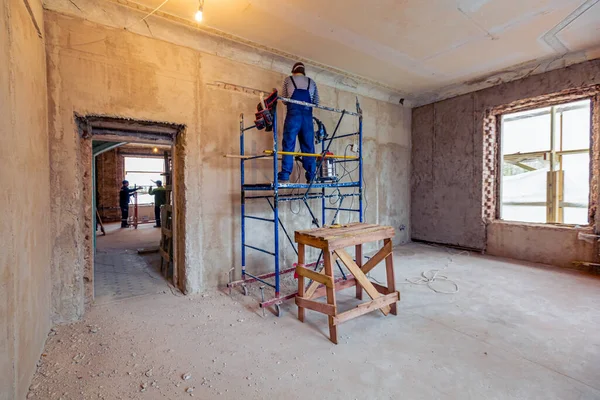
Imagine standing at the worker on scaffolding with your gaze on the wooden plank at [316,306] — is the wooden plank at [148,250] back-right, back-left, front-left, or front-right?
back-right

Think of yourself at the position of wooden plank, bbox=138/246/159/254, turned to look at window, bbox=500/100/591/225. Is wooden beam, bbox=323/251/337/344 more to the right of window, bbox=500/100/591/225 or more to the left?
right

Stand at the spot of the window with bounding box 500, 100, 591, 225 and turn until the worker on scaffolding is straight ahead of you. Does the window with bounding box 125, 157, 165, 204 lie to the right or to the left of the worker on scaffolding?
right

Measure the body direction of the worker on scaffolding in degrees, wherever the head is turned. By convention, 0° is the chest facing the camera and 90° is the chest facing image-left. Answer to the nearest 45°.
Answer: approximately 180°

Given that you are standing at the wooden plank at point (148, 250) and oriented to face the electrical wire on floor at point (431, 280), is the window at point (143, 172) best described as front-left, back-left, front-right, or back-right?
back-left

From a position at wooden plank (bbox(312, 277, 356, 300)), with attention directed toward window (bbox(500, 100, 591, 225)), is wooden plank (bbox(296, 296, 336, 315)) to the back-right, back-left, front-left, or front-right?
back-right
